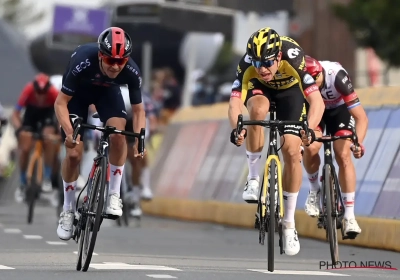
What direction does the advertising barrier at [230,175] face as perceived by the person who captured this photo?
facing the viewer and to the left of the viewer

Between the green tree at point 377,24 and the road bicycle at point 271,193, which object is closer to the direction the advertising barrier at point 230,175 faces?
the road bicycle

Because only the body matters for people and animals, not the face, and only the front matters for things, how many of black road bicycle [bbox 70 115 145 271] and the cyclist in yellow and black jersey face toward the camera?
2

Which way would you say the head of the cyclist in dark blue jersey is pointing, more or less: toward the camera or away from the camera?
toward the camera

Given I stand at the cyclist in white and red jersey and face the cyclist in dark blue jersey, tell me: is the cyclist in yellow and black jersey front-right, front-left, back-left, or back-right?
front-left

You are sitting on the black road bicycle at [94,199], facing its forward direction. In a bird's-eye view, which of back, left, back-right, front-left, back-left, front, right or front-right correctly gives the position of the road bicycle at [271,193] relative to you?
left

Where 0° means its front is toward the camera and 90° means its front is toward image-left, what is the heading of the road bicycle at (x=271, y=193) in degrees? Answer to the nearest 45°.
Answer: approximately 0°

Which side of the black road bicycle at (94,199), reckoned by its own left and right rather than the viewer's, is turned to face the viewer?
front

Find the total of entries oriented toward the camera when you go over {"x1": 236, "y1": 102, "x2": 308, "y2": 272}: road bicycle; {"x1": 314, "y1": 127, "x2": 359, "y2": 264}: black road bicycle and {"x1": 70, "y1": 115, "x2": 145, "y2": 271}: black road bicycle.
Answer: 3

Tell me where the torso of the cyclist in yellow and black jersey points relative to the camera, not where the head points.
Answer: toward the camera

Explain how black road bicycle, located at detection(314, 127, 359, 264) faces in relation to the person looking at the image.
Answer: facing the viewer

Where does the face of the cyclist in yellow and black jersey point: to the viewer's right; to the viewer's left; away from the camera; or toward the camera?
toward the camera

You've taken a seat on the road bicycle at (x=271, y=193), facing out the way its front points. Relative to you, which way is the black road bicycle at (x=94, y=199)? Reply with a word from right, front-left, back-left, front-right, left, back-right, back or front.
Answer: right
